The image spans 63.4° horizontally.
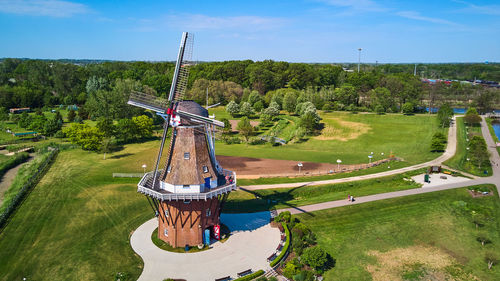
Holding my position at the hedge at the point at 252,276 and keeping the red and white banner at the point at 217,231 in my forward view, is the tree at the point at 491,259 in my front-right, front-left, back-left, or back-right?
back-right

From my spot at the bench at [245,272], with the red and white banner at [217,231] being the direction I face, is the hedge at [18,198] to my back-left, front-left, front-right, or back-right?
front-left

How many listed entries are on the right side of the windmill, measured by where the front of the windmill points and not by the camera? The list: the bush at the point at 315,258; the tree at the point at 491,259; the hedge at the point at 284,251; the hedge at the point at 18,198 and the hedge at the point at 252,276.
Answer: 1

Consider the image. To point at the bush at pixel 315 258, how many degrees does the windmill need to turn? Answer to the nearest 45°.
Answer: approximately 90° to its left

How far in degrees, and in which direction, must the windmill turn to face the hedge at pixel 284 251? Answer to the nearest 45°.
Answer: approximately 135° to its left

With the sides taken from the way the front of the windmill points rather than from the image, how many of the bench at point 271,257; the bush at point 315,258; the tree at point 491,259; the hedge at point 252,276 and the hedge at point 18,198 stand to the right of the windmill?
1

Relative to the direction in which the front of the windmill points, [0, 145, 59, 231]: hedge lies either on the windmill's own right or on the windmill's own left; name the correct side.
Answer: on the windmill's own right

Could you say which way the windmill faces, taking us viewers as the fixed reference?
facing the viewer and to the left of the viewer

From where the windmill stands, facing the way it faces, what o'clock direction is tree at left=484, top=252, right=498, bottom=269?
The tree is roughly at 8 o'clock from the windmill.

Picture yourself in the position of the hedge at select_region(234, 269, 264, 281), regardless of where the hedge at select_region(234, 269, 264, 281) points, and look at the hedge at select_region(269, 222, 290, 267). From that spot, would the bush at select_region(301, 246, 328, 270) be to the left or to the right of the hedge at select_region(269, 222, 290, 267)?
right

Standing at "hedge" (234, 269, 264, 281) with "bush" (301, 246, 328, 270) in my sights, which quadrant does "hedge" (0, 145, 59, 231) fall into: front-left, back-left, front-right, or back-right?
back-left

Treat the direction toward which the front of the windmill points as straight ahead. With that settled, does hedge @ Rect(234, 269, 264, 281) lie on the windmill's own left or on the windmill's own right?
on the windmill's own left
